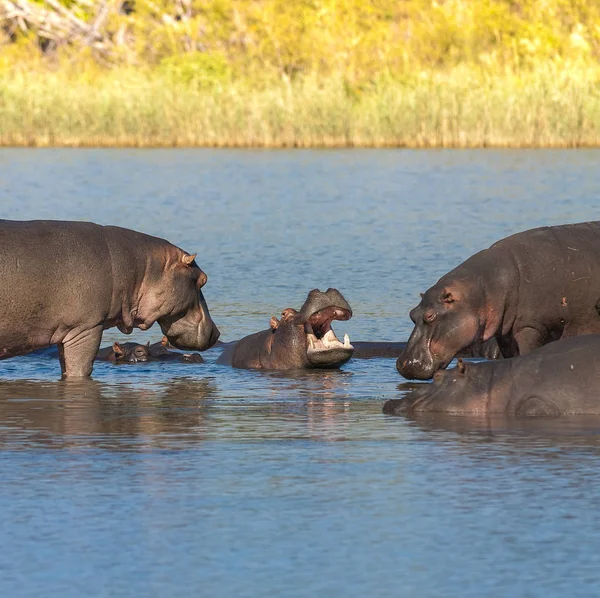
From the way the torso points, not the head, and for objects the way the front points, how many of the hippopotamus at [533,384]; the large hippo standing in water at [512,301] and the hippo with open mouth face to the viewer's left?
2

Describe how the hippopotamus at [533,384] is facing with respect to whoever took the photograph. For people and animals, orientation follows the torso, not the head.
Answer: facing to the left of the viewer

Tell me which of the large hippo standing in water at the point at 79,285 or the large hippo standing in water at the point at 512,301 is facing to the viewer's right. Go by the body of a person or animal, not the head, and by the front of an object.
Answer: the large hippo standing in water at the point at 79,285

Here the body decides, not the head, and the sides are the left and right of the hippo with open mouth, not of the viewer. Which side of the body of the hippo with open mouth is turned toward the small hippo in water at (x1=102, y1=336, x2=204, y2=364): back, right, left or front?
back

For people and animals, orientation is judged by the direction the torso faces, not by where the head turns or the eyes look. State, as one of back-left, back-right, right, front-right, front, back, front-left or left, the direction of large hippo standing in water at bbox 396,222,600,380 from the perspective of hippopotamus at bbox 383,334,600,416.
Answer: right

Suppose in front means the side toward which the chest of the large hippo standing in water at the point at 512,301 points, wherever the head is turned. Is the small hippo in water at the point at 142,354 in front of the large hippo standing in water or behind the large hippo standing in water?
in front

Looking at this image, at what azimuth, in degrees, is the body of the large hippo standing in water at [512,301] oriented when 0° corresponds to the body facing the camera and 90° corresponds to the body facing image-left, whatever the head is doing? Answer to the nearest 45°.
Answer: approximately 90°

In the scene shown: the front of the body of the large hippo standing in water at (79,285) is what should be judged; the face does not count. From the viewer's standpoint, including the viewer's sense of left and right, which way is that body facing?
facing to the right of the viewer

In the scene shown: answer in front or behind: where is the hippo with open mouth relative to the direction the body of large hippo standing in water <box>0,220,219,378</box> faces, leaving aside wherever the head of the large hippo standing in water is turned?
in front

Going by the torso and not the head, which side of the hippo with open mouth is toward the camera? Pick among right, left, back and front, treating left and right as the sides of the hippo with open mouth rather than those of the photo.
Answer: right
